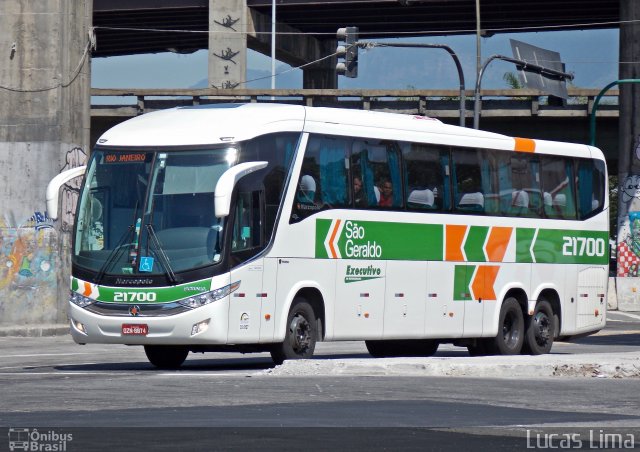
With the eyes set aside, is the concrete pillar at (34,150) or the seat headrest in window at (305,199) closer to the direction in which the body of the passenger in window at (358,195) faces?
the seat headrest in window

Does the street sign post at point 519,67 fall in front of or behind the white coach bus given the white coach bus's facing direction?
behind

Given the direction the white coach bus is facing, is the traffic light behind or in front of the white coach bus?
behind

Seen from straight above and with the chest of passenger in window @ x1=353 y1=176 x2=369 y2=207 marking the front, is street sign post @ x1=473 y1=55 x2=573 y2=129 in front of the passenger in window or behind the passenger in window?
behind

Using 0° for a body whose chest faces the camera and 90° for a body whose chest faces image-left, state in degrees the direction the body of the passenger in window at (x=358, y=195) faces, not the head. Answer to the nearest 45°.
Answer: approximately 45°

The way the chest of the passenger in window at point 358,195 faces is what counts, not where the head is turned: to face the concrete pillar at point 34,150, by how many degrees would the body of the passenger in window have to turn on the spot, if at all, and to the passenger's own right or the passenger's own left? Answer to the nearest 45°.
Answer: approximately 90° to the passenger's own right

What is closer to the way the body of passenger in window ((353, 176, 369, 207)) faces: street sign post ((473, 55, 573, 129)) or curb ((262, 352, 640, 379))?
the curb

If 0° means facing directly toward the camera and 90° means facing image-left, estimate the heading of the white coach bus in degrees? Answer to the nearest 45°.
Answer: approximately 45°

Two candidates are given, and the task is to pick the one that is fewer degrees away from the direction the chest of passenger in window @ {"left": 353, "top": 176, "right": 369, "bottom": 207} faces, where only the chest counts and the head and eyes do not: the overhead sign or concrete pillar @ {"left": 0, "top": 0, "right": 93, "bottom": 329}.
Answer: the concrete pillar

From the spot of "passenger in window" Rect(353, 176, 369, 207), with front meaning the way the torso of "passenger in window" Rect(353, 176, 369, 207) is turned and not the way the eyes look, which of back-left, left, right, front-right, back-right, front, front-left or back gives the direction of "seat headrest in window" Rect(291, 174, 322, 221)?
front

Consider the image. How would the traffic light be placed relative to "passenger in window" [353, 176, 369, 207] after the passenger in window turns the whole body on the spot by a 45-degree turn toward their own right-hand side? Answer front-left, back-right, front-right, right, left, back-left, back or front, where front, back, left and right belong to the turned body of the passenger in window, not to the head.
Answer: right
